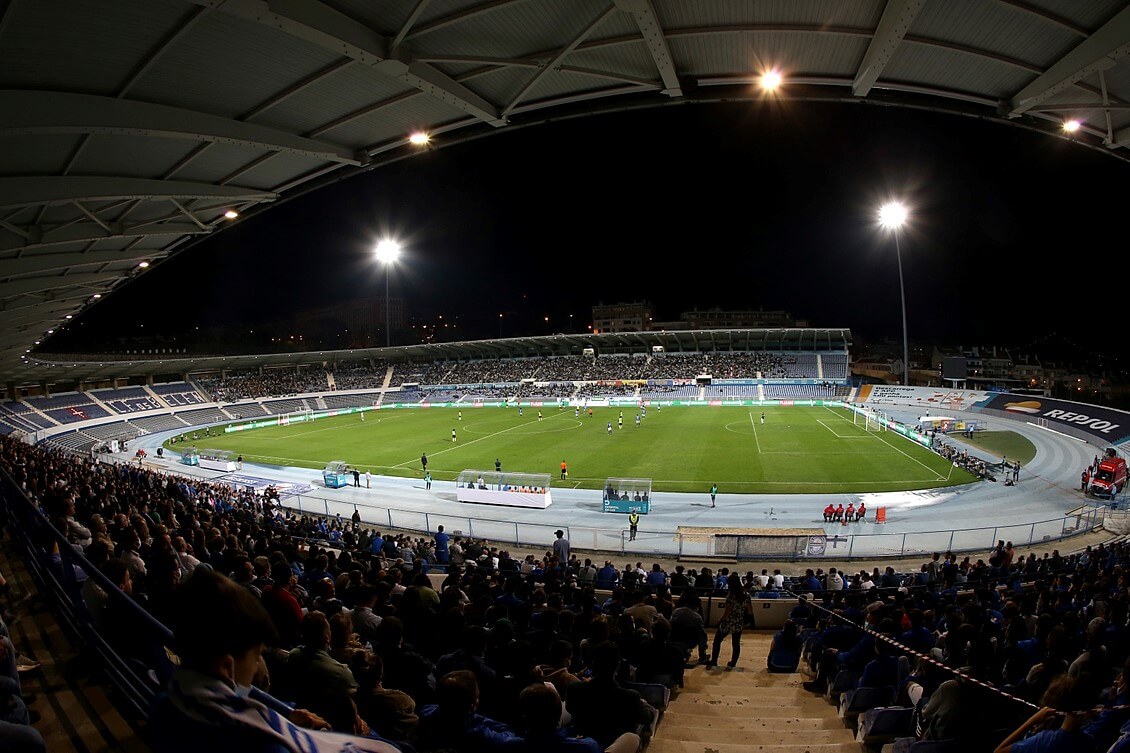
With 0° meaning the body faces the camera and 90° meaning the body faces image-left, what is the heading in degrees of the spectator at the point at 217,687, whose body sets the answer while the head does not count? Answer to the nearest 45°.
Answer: approximately 225°

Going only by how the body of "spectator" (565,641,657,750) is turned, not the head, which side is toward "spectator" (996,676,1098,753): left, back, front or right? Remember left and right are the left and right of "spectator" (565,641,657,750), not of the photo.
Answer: right

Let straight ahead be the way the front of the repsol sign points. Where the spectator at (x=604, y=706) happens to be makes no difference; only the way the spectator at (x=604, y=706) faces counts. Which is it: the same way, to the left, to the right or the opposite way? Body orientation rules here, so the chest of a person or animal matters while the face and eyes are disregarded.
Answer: to the right

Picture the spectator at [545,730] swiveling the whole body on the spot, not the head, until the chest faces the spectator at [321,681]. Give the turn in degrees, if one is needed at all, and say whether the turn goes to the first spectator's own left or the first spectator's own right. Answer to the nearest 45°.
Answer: approximately 45° to the first spectator's own left

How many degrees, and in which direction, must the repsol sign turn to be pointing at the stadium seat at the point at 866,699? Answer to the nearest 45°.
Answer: approximately 45° to its left

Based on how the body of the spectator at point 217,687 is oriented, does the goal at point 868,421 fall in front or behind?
in front

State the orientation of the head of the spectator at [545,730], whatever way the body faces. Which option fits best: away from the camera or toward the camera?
away from the camera

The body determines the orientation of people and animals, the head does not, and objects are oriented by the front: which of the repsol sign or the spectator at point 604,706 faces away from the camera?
the spectator

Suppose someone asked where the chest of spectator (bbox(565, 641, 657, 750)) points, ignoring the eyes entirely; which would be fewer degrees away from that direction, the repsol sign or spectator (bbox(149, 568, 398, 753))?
the repsol sign

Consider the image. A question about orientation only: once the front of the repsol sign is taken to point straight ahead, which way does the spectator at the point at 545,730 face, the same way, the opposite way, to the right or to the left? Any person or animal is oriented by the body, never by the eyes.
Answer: to the right

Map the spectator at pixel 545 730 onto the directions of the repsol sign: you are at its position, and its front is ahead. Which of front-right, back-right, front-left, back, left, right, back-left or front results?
front-left

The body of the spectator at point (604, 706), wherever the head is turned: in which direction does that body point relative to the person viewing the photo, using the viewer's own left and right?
facing away from the viewer

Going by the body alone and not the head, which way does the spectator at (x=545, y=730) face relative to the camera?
away from the camera

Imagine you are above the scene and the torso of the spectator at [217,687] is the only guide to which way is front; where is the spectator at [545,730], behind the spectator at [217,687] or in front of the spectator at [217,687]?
in front

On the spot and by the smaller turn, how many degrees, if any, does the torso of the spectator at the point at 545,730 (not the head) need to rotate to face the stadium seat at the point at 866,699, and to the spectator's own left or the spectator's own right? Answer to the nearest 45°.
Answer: approximately 45° to the spectator's own right
